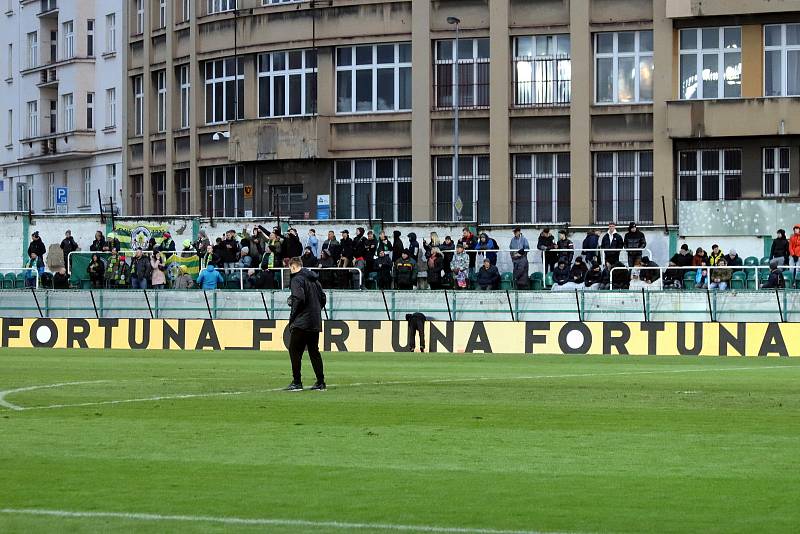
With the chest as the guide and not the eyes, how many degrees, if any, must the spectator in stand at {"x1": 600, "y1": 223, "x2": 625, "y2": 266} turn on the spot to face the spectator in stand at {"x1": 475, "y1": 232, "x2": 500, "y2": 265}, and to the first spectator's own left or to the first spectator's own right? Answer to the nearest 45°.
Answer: approximately 90° to the first spectator's own right

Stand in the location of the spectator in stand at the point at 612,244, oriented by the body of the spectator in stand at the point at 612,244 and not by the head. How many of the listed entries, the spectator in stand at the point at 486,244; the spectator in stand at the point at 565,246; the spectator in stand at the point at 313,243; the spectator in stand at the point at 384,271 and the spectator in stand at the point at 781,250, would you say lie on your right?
4

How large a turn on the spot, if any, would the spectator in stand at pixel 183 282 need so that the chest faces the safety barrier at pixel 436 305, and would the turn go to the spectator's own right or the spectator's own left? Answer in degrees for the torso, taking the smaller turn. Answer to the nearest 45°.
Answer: approximately 45° to the spectator's own left

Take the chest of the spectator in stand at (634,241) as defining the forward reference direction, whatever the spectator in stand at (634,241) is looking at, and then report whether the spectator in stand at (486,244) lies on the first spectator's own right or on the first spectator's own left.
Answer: on the first spectator's own right

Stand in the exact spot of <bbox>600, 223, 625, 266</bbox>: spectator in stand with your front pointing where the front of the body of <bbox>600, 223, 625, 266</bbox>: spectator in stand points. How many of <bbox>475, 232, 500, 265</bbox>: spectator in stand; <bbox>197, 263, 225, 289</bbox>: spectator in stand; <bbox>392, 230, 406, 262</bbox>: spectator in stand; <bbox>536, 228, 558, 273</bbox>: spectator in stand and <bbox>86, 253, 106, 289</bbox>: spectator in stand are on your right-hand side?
5

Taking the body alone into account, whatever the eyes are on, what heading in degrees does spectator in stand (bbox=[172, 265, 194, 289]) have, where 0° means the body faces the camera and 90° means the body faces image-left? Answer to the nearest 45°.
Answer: approximately 0°

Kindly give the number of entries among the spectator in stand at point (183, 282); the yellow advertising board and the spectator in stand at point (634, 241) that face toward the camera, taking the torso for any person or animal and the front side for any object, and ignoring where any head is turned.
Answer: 3

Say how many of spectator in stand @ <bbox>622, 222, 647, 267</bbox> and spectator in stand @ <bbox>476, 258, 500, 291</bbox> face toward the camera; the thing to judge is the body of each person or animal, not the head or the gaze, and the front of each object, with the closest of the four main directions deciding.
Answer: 2

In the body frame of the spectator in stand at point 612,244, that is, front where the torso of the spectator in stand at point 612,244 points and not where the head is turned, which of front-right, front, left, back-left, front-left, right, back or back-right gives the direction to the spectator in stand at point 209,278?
right
